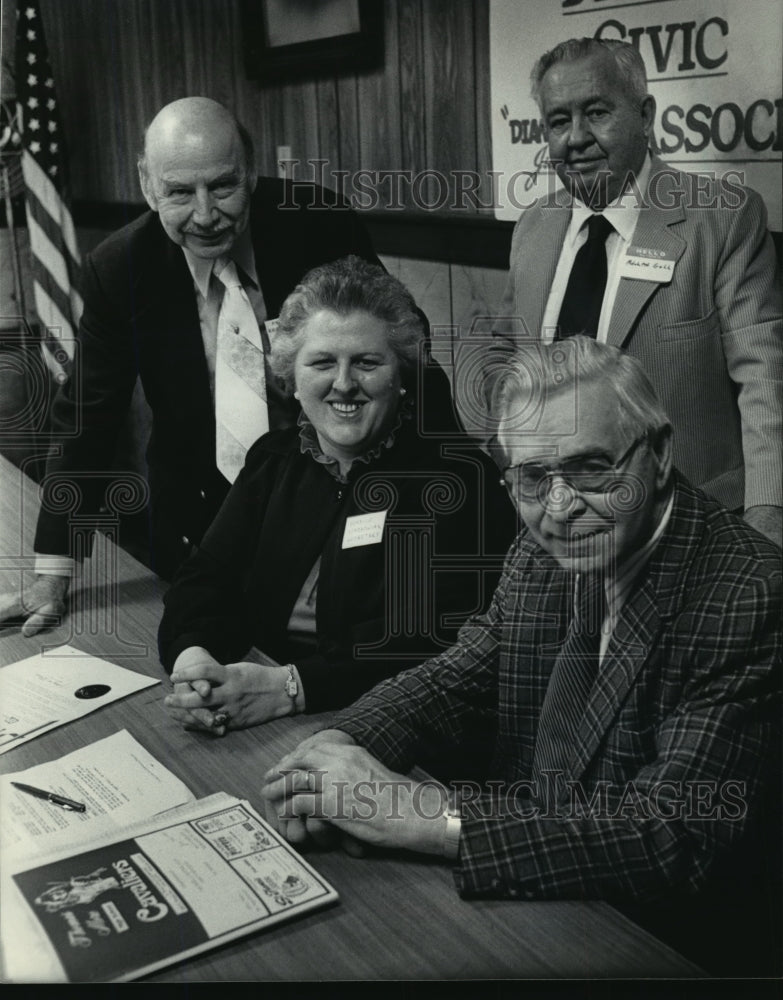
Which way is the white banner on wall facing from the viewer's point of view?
toward the camera

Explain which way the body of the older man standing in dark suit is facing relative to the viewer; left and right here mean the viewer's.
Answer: facing the viewer

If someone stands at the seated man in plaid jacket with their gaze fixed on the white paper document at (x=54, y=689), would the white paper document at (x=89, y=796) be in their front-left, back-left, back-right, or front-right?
front-left

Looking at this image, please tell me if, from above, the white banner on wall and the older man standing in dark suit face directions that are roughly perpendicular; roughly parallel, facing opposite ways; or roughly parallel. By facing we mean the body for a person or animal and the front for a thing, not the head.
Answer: roughly parallel

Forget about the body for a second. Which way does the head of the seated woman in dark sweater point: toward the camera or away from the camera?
toward the camera

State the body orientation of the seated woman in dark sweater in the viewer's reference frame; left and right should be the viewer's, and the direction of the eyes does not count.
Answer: facing the viewer and to the left of the viewer

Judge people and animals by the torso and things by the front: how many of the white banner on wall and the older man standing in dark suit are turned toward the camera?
2
